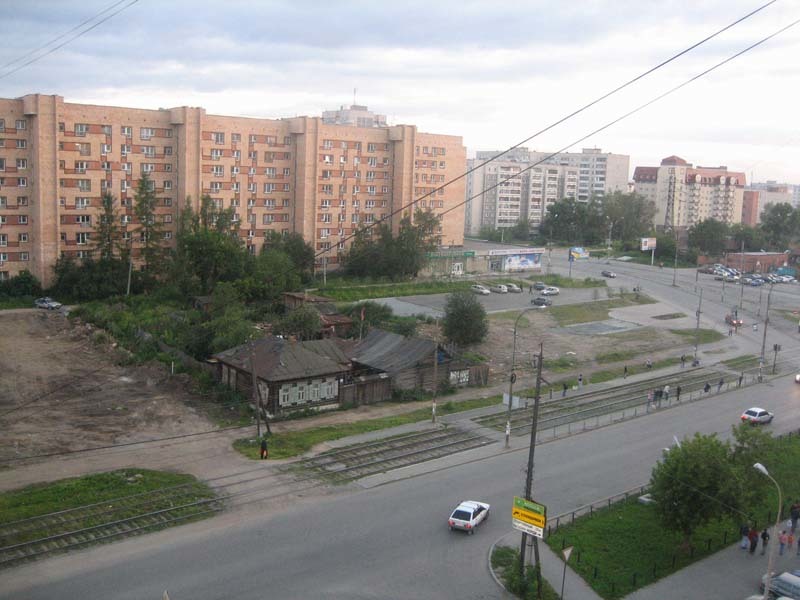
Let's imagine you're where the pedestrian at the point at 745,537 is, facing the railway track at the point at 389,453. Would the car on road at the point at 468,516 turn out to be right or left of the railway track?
left

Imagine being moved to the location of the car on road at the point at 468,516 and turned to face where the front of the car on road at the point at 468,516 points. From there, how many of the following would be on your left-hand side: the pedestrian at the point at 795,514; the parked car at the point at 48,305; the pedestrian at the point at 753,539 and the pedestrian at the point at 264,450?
2

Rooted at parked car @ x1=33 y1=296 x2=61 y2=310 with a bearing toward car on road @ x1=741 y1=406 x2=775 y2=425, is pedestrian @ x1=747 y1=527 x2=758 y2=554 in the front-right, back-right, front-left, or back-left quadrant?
front-right

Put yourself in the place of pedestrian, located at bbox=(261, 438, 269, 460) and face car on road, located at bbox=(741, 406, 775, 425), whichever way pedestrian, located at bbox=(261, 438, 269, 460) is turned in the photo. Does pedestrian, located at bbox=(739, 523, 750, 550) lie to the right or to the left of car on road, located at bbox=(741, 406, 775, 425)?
right

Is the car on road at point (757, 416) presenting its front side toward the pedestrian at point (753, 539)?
no
